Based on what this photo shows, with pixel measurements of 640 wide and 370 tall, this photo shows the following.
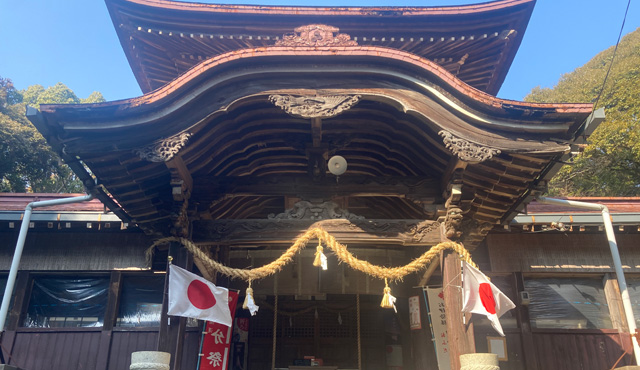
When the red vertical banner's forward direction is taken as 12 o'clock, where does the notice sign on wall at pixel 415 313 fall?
The notice sign on wall is roughly at 9 o'clock from the red vertical banner.

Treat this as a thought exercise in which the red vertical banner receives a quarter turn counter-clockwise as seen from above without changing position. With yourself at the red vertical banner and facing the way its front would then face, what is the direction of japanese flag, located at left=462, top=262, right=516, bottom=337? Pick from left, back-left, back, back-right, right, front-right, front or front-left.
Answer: front-right

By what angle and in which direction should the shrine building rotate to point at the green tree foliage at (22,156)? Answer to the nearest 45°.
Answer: approximately 135° to its right

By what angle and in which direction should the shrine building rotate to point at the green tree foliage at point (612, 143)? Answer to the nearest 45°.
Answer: approximately 135° to its left

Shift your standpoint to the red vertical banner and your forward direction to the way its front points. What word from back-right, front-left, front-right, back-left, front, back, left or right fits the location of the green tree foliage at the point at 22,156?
back-right

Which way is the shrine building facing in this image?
toward the camera

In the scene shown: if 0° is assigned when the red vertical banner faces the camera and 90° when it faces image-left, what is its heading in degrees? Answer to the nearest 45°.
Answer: approximately 0°
